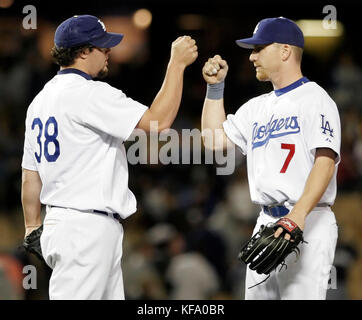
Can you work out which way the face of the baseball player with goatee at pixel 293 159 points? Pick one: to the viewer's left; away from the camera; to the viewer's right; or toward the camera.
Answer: to the viewer's left

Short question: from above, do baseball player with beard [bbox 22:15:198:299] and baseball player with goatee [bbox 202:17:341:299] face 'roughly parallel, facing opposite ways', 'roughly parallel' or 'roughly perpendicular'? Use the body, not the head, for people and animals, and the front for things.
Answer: roughly parallel, facing opposite ways

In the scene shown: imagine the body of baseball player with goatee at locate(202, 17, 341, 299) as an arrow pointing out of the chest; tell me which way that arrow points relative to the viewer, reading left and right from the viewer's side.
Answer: facing the viewer and to the left of the viewer

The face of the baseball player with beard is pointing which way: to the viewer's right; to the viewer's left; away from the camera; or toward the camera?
to the viewer's right

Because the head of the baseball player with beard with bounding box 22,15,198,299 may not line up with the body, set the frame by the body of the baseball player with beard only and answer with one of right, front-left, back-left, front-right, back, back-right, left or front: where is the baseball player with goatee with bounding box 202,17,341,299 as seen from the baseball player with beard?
front-right

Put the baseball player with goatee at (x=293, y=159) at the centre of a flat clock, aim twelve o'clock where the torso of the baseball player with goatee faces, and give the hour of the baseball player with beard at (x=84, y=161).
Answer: The baseball player with beard is roughly at 1 o'clock from the baseball player with goatee.

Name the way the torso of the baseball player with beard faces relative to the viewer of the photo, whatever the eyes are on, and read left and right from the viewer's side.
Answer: facing away from the viewer and to the right of the viewer
